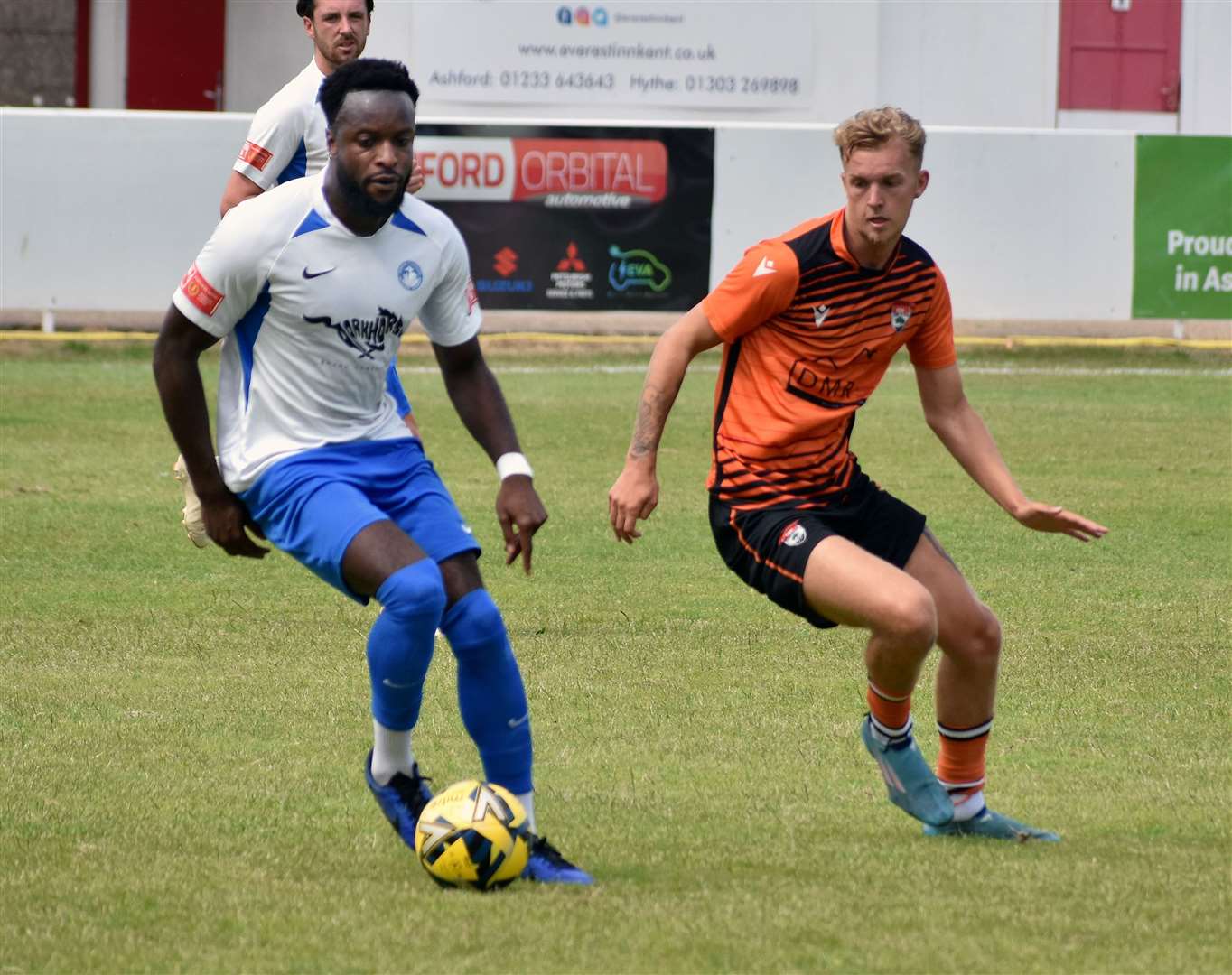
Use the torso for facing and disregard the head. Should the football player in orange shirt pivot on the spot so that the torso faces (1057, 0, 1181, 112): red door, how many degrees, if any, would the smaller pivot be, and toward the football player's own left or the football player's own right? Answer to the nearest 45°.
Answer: approximately 135° to the football player's own left

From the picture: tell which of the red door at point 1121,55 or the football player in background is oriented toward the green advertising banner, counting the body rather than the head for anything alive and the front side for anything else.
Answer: the red door

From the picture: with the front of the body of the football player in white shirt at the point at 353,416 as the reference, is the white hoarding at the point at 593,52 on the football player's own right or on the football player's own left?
on the football player's own left

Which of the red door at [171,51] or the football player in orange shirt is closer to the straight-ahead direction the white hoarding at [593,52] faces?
the football player in orange shirt

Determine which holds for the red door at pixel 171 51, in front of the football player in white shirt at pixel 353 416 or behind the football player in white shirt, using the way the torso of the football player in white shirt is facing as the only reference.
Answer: behind

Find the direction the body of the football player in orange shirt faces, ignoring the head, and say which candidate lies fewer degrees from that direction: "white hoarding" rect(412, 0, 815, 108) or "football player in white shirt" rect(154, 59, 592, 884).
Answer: the football player in white shirt

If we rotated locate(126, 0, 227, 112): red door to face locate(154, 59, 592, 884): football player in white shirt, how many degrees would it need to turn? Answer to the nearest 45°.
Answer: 0° — it already faces them

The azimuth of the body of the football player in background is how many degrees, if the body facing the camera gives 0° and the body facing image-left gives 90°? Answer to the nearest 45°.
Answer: approximately 315°

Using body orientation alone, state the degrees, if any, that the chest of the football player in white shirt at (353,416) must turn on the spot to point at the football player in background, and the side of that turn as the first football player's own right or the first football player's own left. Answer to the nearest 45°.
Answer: approximately 135° to the first football player's own left

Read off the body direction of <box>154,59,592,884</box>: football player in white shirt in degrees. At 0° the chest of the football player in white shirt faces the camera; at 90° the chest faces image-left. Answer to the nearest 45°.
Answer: approximately 315°
